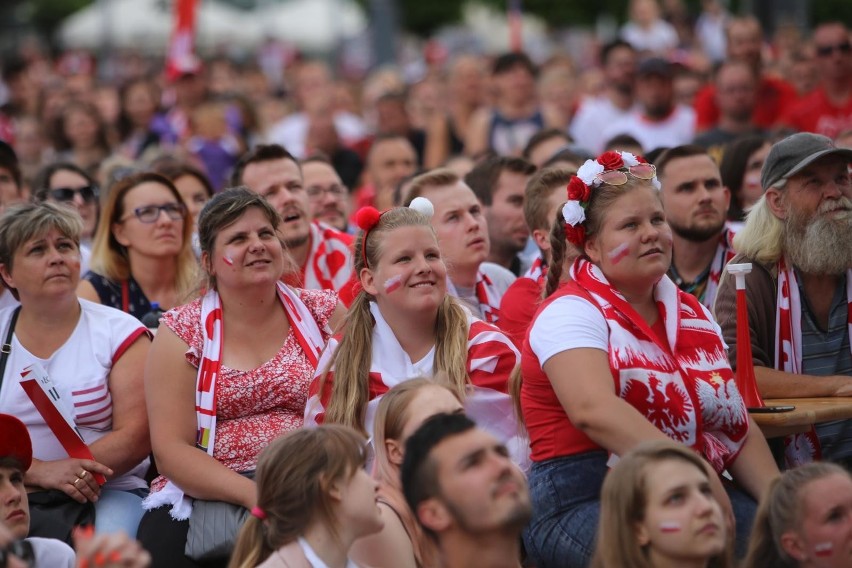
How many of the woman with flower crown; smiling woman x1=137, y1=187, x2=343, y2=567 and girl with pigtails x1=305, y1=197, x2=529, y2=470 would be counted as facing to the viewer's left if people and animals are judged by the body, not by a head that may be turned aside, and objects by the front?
0

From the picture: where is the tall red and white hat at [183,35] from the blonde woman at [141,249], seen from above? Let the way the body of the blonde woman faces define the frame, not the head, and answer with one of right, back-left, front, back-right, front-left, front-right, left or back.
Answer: back-left

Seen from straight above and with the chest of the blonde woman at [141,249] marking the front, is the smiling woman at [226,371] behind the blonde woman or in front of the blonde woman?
in front

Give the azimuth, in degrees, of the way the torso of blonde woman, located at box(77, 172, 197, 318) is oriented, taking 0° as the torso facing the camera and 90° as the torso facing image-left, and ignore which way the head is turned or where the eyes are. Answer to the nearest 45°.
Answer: approximately 315°

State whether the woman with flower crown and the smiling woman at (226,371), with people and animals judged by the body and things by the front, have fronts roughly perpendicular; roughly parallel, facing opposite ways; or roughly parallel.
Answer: roughly parallel

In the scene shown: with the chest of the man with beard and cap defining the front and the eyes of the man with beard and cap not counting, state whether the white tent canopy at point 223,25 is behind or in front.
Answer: behind

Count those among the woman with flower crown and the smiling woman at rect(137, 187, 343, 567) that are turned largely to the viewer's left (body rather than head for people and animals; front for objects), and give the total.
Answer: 0

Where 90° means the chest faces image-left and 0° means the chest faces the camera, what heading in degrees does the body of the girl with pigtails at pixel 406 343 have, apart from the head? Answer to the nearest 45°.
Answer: approximately 315°
